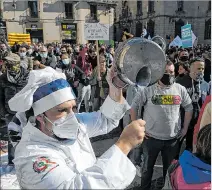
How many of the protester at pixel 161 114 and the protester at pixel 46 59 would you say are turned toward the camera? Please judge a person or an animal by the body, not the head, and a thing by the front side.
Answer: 2

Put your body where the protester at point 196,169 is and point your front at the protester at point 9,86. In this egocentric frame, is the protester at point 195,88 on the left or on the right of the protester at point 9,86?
right

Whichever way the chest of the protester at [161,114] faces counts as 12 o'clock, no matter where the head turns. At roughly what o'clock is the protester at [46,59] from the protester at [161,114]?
the protester at [46,59] is roughly at 5 o'clock from the protester at [161,114].

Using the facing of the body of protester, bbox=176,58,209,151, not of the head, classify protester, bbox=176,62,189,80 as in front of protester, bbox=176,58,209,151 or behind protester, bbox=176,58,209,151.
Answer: behind

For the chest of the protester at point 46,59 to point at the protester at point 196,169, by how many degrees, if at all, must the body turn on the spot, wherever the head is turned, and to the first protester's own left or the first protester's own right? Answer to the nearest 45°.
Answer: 0° — they already face them

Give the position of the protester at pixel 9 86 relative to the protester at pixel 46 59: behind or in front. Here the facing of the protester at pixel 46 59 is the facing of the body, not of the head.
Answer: in front

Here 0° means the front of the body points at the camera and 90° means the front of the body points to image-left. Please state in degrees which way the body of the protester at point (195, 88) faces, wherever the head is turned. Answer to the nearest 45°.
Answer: approximately 315°

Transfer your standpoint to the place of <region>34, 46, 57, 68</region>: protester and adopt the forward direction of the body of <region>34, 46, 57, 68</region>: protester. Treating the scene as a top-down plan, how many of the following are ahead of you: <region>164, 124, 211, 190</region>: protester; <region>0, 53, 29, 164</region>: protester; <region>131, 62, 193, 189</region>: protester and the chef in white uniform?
4

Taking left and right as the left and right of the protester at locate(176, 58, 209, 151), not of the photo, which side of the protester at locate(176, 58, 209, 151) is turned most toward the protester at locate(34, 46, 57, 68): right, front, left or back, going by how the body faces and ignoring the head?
back
